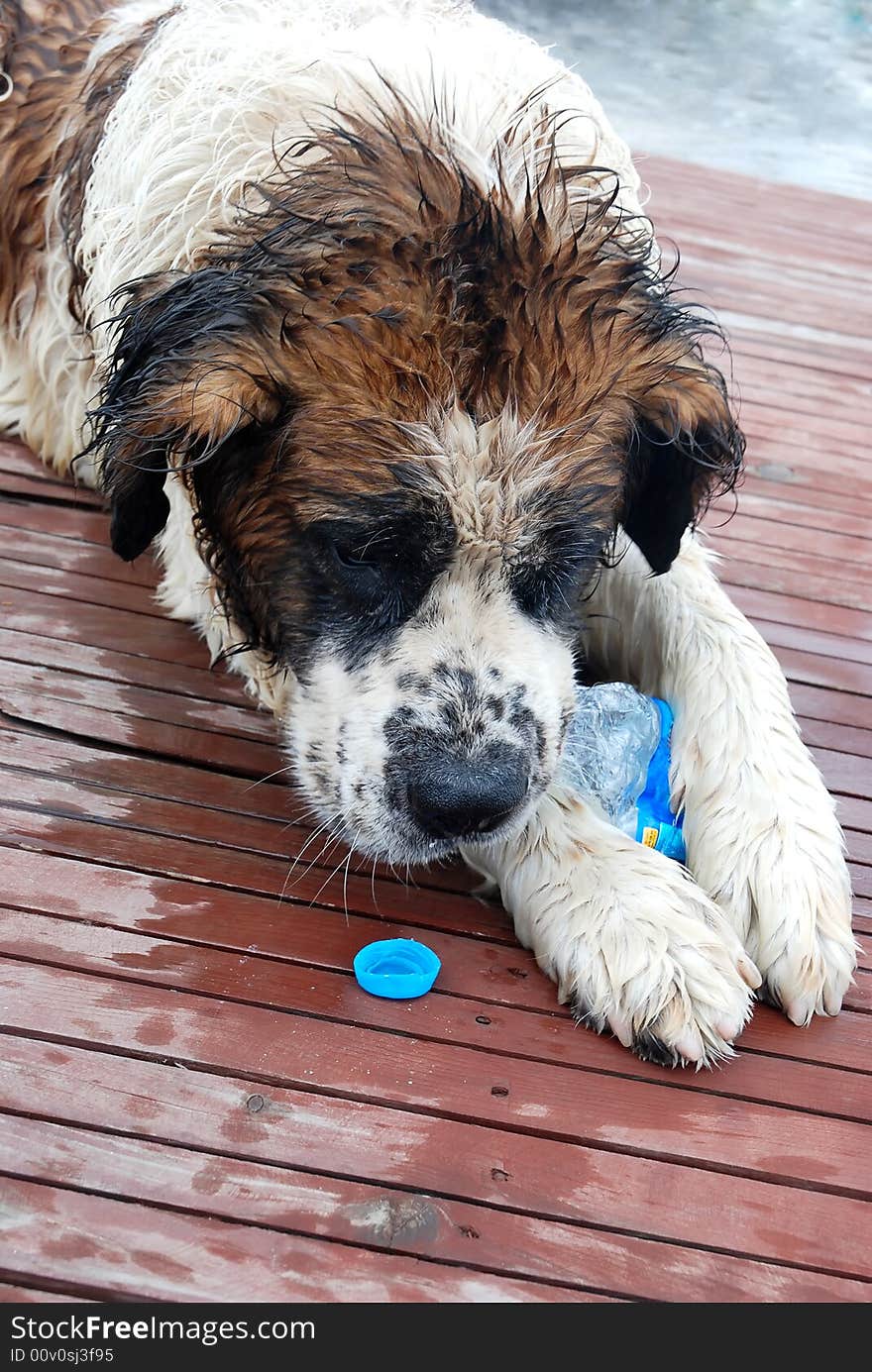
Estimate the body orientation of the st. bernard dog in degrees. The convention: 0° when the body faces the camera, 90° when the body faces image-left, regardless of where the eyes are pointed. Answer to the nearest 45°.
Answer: approximately 315°
